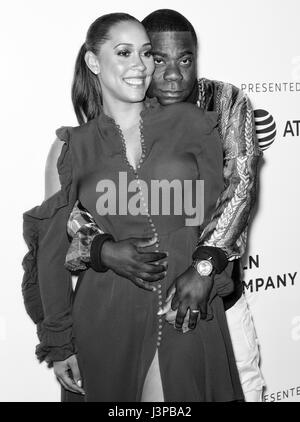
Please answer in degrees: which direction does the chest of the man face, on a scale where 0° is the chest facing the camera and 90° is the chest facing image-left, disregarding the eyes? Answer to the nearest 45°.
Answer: approximately 0°

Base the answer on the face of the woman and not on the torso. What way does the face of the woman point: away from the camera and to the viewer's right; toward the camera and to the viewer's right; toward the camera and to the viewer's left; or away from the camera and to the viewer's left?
toward the camera and to the viewer's right
